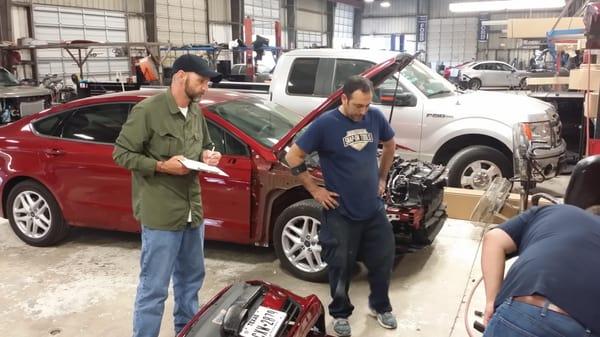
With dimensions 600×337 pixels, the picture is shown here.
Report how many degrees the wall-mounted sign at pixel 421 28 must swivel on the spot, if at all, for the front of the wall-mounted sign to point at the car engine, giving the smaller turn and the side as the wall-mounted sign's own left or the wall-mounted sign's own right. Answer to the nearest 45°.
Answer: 0° — it already faces it

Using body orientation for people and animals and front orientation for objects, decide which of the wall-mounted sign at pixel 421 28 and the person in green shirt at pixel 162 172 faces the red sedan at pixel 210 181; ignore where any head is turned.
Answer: the wall-mounted sign

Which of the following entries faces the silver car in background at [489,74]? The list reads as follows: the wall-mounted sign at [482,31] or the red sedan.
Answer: the wall-mounted sign

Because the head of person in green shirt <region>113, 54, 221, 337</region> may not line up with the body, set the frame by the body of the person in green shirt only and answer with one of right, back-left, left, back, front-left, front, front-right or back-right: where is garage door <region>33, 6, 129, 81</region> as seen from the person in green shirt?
back-left

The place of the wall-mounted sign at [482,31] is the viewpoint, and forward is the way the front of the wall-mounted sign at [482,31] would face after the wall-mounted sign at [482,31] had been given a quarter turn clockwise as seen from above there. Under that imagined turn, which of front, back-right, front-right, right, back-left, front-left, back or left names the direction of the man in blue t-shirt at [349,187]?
left

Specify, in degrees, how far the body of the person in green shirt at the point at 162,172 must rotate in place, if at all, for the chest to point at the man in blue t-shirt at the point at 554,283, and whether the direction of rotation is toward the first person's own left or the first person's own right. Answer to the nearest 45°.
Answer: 0° — they already face them

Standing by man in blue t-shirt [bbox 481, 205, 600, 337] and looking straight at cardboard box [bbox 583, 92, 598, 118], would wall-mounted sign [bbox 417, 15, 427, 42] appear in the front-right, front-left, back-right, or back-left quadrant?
front-left

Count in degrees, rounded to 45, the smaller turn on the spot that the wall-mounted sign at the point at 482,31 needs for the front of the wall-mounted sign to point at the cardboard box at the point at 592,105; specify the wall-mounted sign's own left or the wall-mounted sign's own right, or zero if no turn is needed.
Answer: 0° — it already faces it

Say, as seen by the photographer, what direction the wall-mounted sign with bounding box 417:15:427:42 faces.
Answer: facing the viewer

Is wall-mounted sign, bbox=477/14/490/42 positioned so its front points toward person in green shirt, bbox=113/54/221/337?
yes

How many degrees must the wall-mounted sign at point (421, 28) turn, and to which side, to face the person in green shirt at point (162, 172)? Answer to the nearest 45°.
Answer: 0° — it already faces them

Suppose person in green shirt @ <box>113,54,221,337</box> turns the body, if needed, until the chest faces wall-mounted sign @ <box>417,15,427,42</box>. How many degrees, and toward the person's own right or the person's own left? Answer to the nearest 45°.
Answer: approximately 90° to the person's own left

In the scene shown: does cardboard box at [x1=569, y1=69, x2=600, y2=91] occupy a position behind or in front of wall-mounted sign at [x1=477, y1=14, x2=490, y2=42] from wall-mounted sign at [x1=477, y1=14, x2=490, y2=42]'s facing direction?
in front

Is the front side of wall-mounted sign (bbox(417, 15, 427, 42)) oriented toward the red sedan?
yes

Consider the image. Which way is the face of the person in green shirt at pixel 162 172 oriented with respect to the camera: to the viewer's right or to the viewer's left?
to the viewer's right
